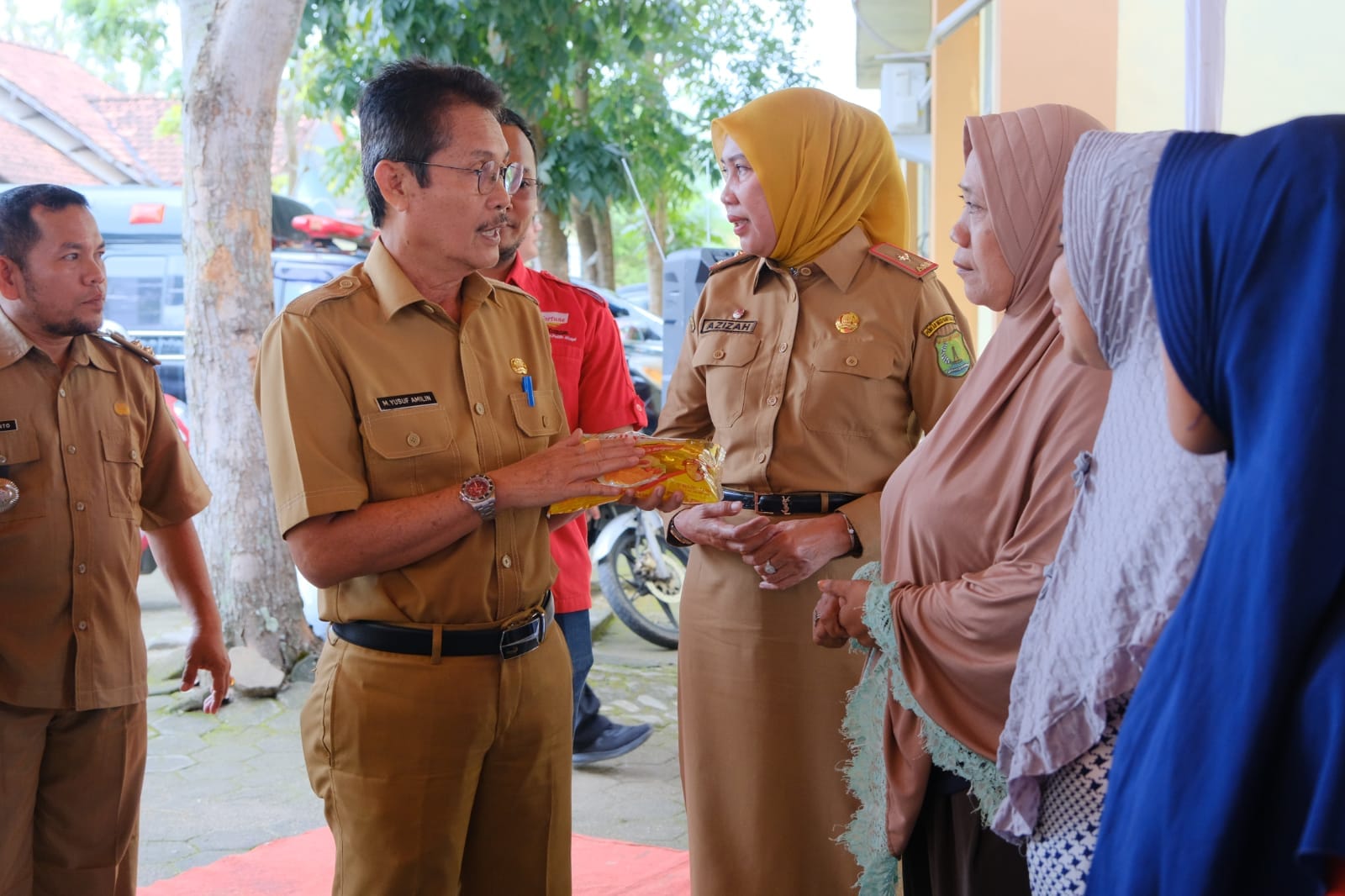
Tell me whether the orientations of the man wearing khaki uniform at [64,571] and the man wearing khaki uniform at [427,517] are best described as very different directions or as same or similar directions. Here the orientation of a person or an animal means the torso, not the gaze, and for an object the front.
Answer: same or similar directions

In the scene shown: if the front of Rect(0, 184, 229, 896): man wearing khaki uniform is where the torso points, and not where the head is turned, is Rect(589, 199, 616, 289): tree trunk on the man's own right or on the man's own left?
on the man's own left

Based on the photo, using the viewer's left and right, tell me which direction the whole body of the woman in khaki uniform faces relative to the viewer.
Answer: facing the viewer and to the left of the viewer

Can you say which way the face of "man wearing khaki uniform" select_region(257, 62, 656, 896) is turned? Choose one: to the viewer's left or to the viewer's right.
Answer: to the viewer's right

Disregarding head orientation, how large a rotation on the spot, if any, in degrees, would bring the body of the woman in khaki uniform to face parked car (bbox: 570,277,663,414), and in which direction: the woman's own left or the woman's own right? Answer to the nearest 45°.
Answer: approximately 135° to the woman's own right

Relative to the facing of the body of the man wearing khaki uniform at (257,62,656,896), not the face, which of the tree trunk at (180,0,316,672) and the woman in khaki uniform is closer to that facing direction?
the woman in khaki uniform

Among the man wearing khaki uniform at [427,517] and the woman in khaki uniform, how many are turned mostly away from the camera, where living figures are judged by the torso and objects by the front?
0

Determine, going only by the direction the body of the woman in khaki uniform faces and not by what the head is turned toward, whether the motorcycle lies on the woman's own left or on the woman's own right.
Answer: on the woman's own right

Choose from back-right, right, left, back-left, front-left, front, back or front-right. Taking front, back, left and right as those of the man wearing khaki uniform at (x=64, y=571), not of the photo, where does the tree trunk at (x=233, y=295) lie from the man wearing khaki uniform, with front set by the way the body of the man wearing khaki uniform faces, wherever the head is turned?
back-left

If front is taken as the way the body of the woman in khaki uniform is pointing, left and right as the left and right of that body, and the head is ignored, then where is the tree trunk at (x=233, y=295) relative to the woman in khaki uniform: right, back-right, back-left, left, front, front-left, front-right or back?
right

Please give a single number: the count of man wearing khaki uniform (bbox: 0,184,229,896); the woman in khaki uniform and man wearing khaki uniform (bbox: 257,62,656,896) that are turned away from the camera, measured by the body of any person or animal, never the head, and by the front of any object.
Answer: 0

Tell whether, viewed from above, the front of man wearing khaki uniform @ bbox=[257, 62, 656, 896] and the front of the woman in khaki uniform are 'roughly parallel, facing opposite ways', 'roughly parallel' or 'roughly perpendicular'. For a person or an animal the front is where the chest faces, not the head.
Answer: roughly perpendicular

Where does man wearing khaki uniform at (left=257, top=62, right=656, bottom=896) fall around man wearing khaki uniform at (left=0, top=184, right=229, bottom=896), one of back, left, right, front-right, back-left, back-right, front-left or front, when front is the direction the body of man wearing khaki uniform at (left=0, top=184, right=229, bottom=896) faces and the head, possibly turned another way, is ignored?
front

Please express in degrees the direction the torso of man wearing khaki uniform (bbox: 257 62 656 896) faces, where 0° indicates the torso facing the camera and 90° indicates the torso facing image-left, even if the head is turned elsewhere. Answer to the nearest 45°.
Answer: approximately 315°

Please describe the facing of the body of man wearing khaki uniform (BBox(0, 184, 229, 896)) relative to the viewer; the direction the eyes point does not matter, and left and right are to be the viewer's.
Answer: facing the viewer and to the right of the viewer
